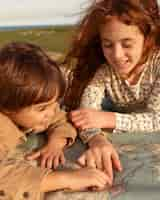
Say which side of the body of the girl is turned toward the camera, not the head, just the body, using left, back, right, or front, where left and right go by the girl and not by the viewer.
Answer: front

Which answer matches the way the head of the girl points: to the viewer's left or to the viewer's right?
to the viewer's left
